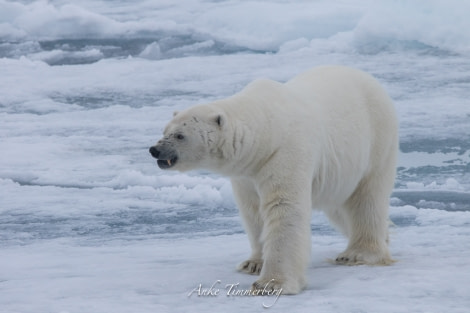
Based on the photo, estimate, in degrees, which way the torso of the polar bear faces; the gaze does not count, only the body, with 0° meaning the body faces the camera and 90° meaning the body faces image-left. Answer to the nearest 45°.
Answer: approximately 45°
